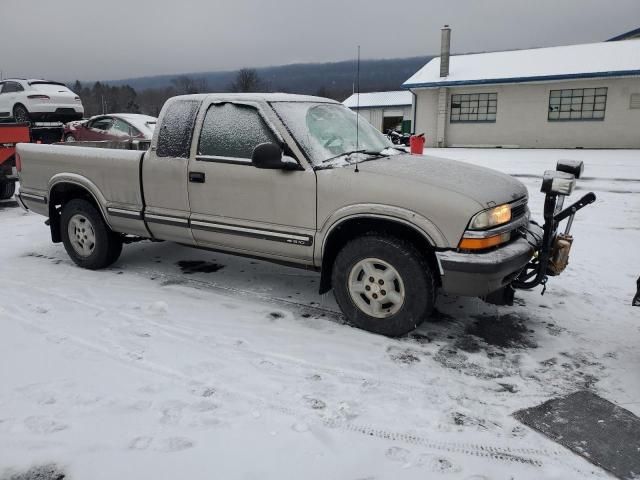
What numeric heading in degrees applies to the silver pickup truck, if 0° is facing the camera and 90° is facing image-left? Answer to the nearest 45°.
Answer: approximately 315°

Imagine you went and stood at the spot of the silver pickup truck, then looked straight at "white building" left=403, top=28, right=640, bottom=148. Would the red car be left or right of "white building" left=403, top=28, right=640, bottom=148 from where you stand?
left

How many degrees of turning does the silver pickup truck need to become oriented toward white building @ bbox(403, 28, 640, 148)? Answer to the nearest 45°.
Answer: approximately 90° to its left

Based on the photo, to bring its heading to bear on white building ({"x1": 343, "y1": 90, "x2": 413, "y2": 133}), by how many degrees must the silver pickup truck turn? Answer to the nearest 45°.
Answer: approximately 135° to its left
